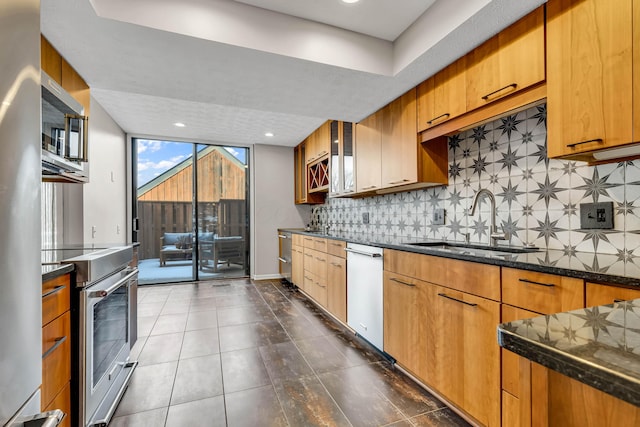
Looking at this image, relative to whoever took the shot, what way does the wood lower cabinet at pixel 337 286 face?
facing the viewer and to the left of the viewer

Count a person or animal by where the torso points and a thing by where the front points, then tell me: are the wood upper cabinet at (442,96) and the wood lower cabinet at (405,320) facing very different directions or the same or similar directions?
same or similar directions

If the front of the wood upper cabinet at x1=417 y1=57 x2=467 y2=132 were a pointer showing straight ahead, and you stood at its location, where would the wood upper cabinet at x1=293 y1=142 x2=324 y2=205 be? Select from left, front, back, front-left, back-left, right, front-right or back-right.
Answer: right

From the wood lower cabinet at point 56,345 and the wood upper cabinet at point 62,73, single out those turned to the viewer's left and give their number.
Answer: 0

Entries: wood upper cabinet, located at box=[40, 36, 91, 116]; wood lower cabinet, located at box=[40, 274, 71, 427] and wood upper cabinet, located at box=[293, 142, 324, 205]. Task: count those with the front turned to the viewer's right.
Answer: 2

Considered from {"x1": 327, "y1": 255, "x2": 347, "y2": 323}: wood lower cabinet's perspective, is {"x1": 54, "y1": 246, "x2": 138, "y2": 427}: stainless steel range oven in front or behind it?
in front

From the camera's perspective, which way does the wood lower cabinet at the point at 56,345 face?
to the viewer's right

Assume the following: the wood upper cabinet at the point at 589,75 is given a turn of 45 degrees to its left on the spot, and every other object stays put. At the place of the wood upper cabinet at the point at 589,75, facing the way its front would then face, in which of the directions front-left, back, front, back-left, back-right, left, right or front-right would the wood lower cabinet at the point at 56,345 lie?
front-right

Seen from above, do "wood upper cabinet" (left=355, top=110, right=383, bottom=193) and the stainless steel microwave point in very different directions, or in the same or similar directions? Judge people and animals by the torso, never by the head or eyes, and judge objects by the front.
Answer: very different directions

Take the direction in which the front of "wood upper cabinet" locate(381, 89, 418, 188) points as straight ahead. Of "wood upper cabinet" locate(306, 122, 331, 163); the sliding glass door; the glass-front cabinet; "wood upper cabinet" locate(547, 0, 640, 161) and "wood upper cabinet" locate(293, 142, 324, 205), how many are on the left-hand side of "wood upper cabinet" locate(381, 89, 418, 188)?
1

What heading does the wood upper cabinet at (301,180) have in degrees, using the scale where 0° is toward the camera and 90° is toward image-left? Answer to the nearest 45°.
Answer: approximately 90°

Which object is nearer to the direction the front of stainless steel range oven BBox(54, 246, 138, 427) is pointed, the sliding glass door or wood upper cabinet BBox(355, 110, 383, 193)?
the wood upper cabinet

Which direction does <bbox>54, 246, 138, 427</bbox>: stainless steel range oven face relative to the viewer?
to the viewer's right

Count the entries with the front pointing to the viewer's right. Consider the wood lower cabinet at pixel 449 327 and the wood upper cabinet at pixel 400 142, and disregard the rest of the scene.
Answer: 0

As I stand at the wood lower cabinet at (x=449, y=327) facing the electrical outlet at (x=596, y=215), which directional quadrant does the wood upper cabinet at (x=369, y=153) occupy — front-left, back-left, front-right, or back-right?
back-left
